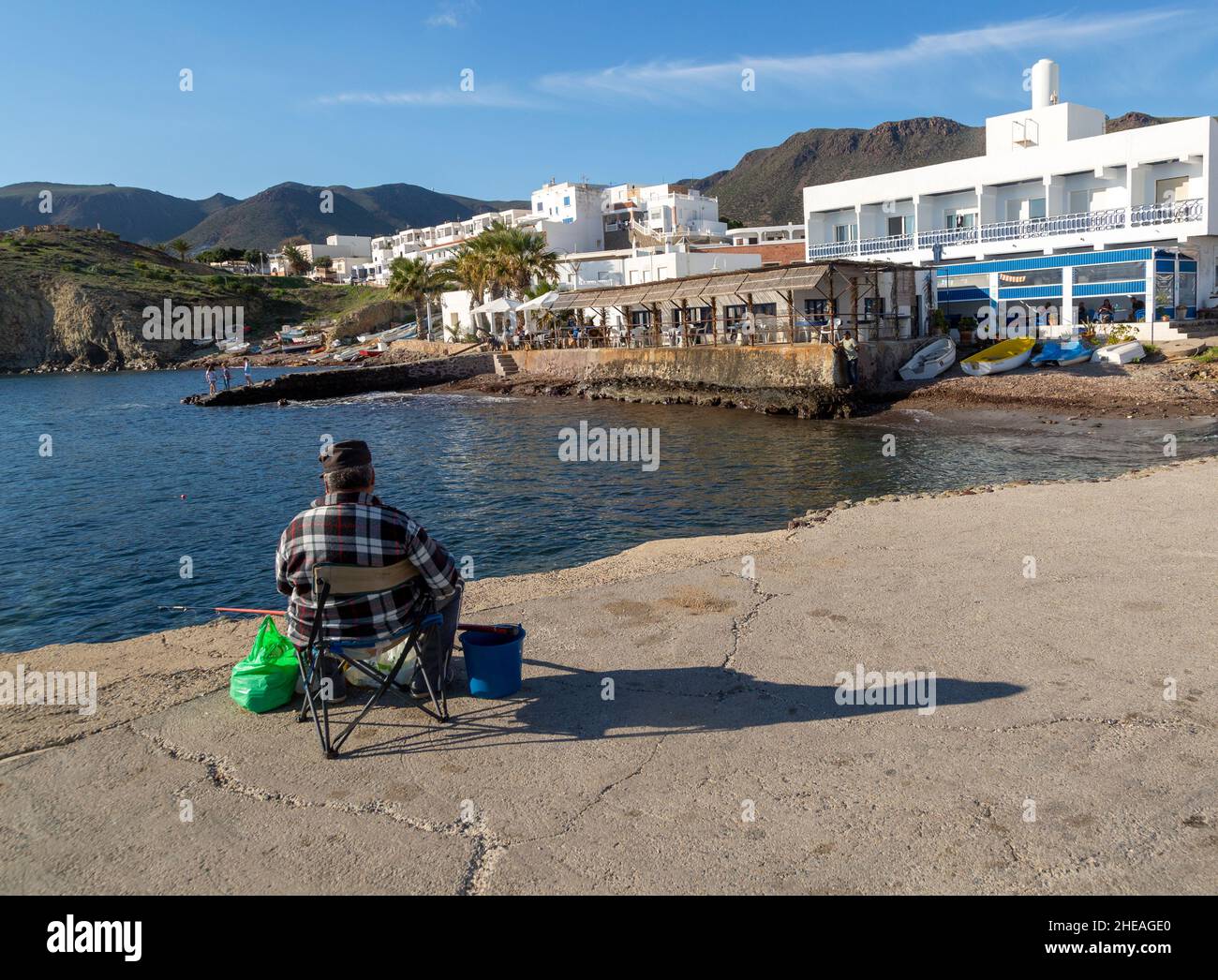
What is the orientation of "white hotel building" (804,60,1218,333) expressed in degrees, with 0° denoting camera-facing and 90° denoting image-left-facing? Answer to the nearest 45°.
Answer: approximately 45°

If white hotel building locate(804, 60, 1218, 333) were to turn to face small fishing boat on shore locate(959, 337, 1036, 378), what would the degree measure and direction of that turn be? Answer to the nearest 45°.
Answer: approximately 45° to its left
